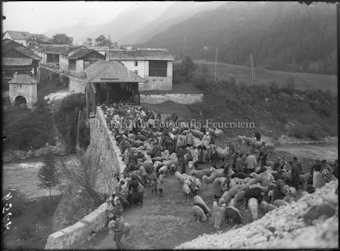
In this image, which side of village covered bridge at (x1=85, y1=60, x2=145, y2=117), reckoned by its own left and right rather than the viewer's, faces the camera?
front

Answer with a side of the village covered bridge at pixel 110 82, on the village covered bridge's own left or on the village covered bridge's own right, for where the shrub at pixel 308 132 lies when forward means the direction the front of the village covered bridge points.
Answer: on the village covered bridge's own left

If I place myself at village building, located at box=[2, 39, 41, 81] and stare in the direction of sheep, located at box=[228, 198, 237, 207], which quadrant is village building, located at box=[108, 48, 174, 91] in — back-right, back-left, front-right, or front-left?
front-left
